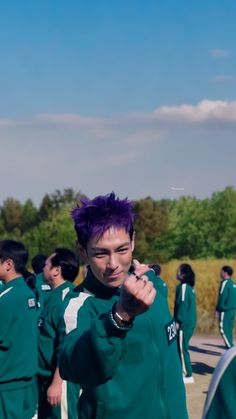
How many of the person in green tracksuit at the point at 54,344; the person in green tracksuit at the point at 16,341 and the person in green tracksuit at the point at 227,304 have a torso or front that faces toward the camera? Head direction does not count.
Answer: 0

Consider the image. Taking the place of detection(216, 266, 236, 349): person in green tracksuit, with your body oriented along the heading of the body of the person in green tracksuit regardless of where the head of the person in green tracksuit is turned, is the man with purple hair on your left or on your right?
on your left

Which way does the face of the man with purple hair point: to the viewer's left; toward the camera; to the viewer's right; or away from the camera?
toward the camera
